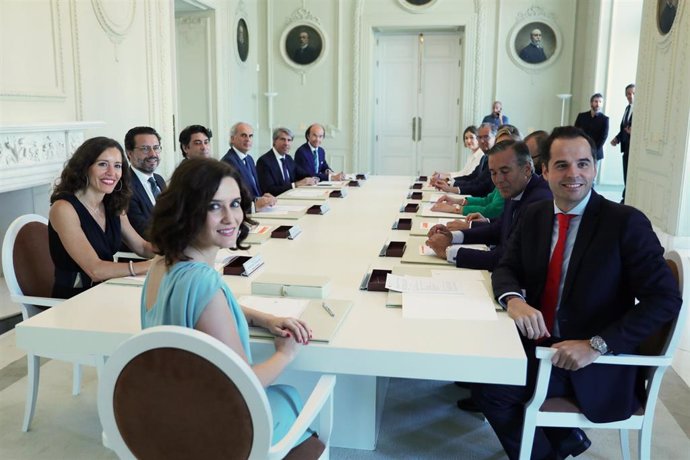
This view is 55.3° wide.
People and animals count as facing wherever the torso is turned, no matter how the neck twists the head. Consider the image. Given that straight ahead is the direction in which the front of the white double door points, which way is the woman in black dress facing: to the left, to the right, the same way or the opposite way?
to the left

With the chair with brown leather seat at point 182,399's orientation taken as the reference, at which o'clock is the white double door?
The white double door is roughly at 11 o'clock from the chair with brown leather seat.

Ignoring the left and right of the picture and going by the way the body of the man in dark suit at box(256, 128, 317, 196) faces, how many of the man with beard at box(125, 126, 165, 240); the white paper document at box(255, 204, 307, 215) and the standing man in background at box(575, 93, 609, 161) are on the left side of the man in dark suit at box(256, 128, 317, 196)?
1

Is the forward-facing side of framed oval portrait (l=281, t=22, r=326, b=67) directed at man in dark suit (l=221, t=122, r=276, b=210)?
yes

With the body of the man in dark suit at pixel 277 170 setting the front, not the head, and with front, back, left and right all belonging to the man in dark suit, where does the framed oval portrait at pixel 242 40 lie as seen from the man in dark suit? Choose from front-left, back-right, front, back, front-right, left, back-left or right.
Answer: back-left

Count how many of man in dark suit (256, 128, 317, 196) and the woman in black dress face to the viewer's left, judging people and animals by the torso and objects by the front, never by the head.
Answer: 0

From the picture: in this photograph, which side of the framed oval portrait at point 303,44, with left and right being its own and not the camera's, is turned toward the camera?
front

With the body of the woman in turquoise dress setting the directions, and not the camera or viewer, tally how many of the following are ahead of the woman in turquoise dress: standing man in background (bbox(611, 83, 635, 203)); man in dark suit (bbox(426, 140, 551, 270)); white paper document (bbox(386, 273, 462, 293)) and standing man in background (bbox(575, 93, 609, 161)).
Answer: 4

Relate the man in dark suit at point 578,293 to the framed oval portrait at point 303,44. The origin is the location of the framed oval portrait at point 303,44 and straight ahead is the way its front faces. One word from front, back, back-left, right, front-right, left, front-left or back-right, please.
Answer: front

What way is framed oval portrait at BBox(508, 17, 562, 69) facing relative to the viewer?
toward the camera

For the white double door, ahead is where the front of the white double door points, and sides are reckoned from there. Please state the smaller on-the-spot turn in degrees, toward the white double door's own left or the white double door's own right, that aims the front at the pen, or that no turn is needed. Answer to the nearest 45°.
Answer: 0° — it already faces it

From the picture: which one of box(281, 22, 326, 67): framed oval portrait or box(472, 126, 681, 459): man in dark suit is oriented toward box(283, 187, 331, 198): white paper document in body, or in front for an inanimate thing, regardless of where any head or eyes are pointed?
the framed oval portrait

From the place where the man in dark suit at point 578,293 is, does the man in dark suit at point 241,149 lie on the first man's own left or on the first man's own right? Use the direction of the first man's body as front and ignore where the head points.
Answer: on the first man's own right
